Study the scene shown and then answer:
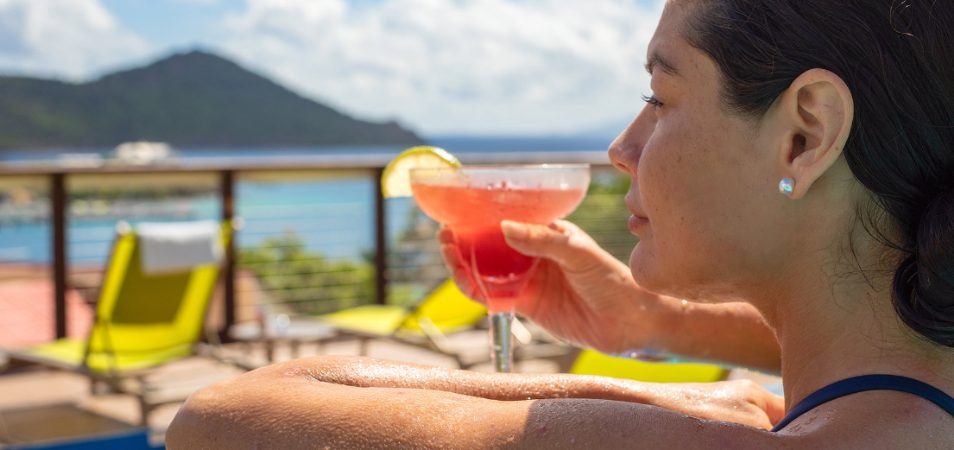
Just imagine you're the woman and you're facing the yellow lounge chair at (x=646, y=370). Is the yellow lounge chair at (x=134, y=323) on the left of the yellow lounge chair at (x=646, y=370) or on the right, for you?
left

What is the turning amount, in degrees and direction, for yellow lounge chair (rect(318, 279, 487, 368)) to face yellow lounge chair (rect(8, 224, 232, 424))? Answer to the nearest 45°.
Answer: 0° — it already faces it

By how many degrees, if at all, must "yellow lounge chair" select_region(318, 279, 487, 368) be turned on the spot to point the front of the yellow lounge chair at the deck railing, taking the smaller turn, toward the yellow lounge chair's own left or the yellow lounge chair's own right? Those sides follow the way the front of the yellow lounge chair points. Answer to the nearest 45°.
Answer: approximately 45° to the yellow lounge chair's own right

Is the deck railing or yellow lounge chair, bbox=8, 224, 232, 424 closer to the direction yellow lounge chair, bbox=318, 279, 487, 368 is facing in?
the yellow lounge chair

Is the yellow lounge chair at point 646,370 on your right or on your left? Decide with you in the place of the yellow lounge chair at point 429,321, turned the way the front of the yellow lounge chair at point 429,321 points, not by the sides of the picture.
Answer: on your left

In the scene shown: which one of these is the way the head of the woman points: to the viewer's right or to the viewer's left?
to the viewer's left

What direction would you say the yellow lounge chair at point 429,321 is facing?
to the viewer's left

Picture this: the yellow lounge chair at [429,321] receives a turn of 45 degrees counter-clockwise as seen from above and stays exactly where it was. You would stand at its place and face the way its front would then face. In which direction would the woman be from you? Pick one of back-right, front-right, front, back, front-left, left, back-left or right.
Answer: front-left
